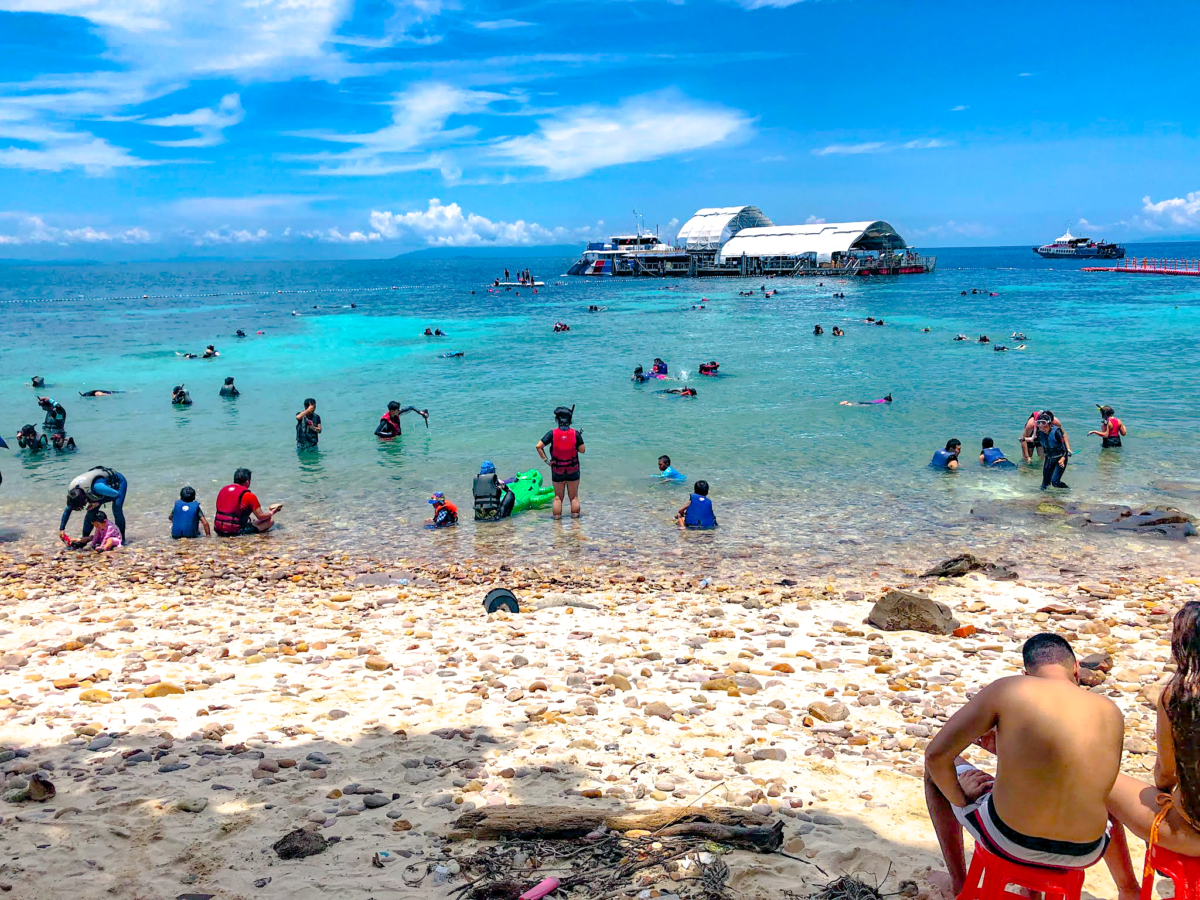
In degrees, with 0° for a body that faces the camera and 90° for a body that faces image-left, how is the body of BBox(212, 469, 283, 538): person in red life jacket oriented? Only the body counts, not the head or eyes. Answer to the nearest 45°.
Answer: approximately 225°

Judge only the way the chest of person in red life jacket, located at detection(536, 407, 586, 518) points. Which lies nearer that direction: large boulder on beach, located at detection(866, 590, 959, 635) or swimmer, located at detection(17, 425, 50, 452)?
the swimmer

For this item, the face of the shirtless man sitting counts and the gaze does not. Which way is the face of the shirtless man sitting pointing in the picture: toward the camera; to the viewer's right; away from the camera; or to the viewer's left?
away from the camera

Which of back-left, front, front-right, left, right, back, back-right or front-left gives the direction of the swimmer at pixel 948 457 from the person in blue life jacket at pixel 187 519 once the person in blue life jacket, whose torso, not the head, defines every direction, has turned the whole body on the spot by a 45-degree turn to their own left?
back-right

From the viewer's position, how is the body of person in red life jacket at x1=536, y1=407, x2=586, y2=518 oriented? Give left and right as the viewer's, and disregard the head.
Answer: facing away from the viewer

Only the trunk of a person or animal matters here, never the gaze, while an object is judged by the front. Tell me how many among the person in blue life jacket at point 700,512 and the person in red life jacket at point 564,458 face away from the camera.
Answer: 2

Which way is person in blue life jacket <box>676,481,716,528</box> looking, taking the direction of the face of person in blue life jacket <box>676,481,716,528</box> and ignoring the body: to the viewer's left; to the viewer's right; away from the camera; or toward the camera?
away from the camera

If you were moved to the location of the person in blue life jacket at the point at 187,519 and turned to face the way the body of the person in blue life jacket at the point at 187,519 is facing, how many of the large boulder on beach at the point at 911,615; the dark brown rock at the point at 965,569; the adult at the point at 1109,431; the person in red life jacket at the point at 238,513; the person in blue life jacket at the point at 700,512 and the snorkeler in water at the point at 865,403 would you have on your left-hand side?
0

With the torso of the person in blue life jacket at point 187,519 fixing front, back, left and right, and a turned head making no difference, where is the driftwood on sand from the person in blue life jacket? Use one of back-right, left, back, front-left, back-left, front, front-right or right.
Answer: back

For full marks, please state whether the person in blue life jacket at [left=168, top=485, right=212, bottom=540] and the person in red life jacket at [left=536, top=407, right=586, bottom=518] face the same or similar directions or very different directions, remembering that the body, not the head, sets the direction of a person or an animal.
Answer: same or similar directions

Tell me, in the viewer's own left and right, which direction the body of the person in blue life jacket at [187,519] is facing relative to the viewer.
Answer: facing away from the viewer

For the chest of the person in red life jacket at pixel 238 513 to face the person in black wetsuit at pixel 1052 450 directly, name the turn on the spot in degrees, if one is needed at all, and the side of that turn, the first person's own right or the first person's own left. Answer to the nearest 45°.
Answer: approximately 45° to the first person's own right

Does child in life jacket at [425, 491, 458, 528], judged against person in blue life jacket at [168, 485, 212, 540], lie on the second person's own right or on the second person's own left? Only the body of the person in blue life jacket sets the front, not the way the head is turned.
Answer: on the second person's own right

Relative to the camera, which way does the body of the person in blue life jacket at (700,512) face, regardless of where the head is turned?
away from the camera

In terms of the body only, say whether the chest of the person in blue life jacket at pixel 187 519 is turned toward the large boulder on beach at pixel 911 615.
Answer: no

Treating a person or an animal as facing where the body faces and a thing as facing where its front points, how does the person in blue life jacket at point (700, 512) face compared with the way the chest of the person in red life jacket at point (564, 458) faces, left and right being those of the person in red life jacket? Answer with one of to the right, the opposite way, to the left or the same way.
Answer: the same way
